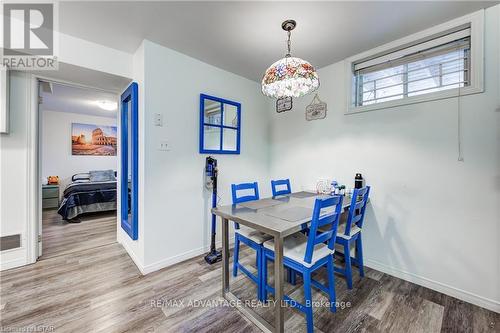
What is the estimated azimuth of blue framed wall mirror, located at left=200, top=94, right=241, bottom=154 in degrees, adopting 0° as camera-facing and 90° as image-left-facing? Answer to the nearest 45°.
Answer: approximately 315°

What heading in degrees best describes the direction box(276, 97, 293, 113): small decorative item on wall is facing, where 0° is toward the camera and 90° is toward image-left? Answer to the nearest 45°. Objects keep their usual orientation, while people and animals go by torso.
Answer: approximately 45°

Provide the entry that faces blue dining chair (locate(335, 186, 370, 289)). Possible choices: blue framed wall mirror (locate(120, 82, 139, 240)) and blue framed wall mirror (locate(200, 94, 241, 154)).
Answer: blue framed wall mirror (locate(200, 94, 241, 154))

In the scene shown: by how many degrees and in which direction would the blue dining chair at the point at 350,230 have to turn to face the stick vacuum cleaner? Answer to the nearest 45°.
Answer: approximately 45° to its left

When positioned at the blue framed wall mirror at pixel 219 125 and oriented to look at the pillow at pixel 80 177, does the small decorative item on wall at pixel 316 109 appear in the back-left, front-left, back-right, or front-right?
back-right

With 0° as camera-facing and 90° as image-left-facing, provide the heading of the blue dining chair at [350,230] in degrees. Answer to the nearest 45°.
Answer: approximately 135°
